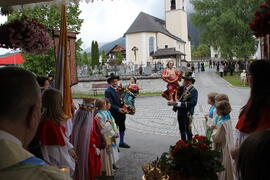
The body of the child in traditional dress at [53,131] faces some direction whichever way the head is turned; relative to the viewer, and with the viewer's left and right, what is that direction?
facing away from the viewer and to the right of the viewer

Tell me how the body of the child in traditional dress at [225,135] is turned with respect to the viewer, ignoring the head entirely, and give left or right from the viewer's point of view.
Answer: facing to the left of the viewer

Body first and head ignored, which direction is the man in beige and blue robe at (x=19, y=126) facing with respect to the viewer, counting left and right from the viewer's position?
facing away from the viewer and to the right of the viewer

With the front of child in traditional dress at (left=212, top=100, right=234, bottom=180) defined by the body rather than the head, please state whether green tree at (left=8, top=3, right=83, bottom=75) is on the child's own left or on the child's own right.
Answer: on the child's own right

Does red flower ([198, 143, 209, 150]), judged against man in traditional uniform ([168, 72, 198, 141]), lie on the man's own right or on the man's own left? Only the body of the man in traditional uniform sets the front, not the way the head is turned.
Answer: on the man's own left

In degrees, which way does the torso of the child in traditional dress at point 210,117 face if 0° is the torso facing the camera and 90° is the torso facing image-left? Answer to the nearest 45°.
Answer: approximately 90°

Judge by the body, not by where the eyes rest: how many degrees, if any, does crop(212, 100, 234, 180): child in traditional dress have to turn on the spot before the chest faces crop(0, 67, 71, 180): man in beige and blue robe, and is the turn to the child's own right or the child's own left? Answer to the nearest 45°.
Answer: approximately 90° to the child's own left

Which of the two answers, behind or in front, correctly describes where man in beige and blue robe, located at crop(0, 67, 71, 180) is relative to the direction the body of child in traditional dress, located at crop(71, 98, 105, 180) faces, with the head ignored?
behind

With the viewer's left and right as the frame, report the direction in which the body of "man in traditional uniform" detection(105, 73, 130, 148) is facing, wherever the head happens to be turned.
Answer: facing the viewer and to the right of the viewer

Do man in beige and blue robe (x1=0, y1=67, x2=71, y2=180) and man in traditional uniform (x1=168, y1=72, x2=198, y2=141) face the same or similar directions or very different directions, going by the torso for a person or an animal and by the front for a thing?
very different directions

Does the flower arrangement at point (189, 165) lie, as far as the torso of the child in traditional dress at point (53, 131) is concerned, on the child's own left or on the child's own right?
on the child's own right

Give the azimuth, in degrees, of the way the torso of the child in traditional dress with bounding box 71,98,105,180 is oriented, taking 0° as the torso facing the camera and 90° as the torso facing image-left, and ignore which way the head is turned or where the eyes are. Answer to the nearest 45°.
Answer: approximately 225°
